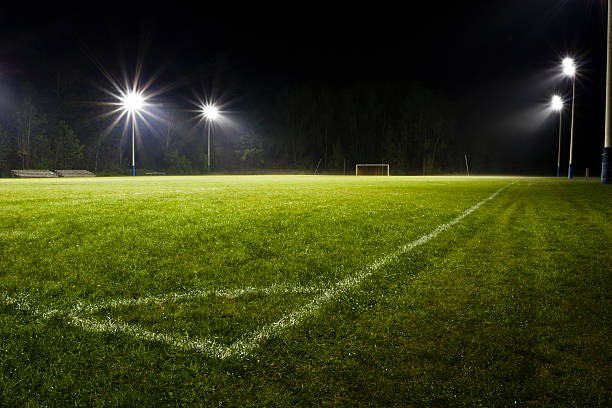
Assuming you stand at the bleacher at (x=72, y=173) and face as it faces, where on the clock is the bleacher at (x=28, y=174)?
the bleacher at (x=28, y=174) is roughly at 3 o'clock from the bleacher at (x=72, y=173).
